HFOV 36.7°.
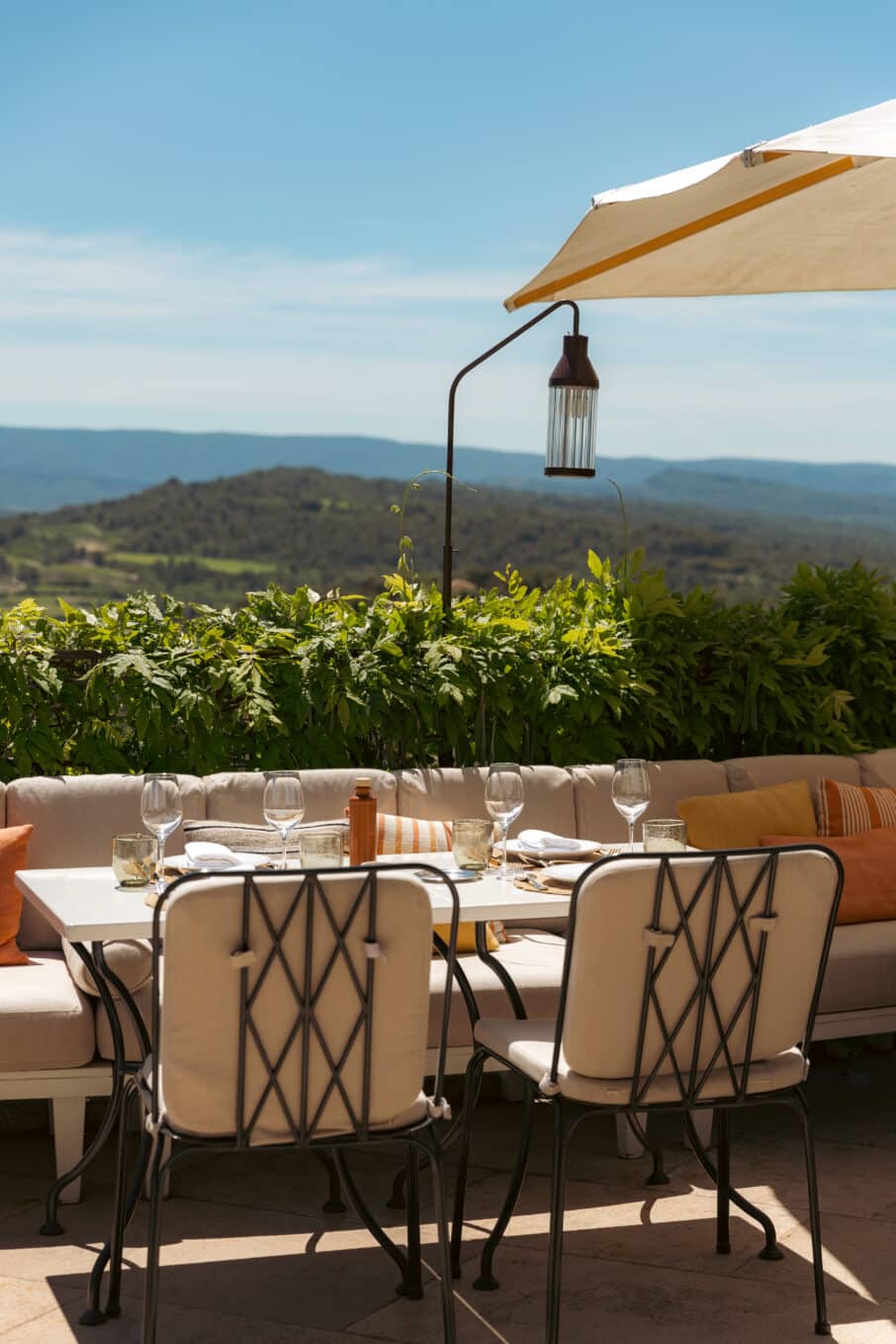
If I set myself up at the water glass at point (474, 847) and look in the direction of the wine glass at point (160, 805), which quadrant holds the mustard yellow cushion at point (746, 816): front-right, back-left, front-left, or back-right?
back-right

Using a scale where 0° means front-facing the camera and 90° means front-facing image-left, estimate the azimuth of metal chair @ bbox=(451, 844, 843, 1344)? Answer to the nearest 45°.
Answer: approximately 135°

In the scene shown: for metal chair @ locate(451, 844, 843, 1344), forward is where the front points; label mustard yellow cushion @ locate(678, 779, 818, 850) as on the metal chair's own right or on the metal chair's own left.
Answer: on the metal chair's own right

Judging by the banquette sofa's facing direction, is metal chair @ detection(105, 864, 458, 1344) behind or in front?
in front

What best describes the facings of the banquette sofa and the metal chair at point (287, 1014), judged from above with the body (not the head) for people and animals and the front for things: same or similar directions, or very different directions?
very different directions

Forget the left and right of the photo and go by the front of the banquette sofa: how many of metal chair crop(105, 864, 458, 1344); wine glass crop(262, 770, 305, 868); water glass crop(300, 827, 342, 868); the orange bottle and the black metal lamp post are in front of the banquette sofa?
4

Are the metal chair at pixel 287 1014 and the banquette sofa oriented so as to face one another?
yes

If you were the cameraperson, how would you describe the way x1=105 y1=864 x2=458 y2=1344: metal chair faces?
facing away from the viewer

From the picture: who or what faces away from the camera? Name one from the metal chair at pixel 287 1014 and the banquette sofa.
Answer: the metal chair

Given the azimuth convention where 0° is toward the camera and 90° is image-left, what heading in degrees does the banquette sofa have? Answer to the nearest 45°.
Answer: approximately 0°

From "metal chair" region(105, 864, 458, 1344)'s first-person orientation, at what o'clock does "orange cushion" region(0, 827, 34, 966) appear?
The orange cushion is roughly at 11 o'clock from the metal chair.

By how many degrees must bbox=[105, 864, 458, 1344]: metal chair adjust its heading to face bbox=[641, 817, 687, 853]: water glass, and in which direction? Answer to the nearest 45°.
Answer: approximately 45° to its right
